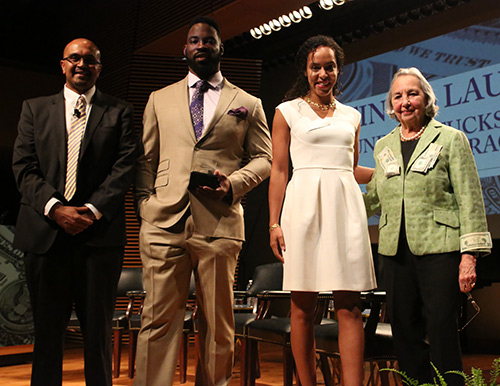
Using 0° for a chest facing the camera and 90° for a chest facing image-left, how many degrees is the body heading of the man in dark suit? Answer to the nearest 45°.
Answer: approximately 0°

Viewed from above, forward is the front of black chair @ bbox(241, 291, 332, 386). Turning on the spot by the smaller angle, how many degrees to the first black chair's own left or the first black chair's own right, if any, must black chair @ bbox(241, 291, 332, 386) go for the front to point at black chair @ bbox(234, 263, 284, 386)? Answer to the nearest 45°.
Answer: approximately 135° to the first black chair's own right

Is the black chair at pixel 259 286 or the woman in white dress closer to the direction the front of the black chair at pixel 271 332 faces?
the woman in white dress

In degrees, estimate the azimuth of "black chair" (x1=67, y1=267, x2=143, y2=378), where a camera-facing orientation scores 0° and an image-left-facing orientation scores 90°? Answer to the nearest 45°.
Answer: approximately 45°

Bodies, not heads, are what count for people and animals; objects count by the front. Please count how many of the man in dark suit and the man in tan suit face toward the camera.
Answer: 2

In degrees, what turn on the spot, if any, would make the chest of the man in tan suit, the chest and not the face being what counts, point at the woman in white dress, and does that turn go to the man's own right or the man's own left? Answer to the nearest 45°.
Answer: approximately 90° to the man's own left
